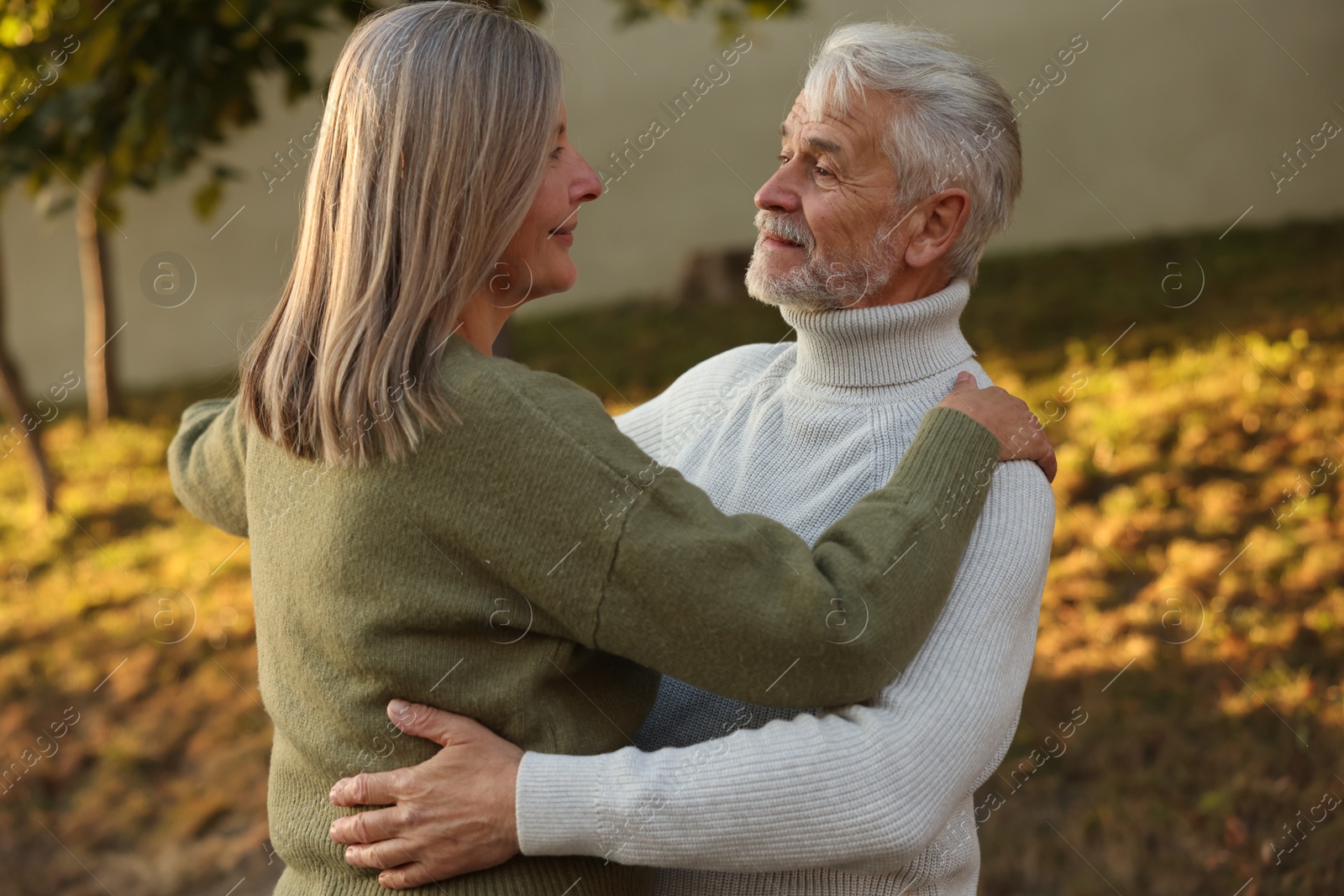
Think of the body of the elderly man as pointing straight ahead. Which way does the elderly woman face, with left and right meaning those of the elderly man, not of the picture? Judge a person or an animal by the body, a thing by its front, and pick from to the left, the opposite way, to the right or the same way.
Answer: the opposite way

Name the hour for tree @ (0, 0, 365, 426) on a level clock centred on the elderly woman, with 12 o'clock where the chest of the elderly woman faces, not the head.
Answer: The tree is roughly at 10 o'clock from the elderly woman.

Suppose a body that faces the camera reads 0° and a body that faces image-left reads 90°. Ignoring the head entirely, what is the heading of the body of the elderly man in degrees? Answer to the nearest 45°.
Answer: approximately 45°

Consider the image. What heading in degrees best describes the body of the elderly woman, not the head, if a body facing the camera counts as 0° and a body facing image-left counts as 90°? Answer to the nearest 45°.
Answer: approximately 225°

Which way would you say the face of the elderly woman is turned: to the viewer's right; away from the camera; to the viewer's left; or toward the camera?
to the viewer's right

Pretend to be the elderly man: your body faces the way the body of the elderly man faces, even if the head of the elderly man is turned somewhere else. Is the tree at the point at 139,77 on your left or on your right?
on your right
